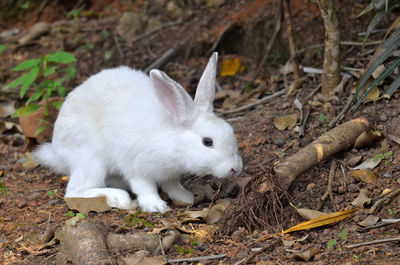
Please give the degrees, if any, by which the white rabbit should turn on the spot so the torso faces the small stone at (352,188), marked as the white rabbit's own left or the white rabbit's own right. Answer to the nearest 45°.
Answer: approximately 45° to the white rabbit's own right

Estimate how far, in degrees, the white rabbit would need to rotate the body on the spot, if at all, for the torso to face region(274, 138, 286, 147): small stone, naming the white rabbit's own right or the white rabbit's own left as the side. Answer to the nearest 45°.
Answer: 0° — it already faces it

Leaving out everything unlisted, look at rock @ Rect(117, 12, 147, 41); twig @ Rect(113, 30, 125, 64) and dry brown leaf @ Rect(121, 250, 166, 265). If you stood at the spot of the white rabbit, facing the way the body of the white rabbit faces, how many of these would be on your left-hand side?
2

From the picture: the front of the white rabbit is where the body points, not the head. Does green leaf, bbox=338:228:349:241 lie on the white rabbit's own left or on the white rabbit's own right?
on the white rabbit's own right

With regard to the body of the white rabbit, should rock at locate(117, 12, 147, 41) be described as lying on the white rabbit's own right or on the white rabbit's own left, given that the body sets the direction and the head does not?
on the white rabbit's own left

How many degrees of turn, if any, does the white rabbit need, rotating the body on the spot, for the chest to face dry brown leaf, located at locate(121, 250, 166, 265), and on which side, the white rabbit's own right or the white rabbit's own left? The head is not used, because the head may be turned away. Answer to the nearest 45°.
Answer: approximately 90° to the white rabbit's own right

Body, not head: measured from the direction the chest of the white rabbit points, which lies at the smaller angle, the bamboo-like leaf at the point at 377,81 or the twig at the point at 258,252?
the bamboo-like leaf

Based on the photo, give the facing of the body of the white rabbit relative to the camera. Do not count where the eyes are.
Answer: to the viewer's right
